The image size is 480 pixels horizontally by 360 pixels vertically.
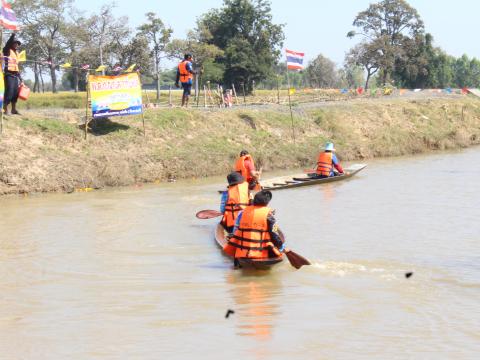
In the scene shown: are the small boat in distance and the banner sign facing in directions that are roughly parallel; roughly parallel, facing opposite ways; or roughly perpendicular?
roughly perpendicular

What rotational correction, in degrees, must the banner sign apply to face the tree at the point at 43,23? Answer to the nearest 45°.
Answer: approximately 180°

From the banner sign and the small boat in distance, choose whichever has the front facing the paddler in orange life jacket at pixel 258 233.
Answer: the banner sign

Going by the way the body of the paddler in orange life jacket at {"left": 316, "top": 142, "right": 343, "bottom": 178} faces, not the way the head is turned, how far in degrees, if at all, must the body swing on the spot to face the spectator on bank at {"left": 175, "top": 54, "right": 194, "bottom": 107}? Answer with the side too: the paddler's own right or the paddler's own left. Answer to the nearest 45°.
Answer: approximately 90° to the paddler's own left

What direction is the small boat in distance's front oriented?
to the viewer's right

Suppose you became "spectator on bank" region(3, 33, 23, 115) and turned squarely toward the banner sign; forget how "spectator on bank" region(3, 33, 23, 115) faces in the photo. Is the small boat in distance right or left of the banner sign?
right

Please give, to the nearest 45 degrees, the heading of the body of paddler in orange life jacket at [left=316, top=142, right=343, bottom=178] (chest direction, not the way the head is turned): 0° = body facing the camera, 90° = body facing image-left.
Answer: approximately 225°
